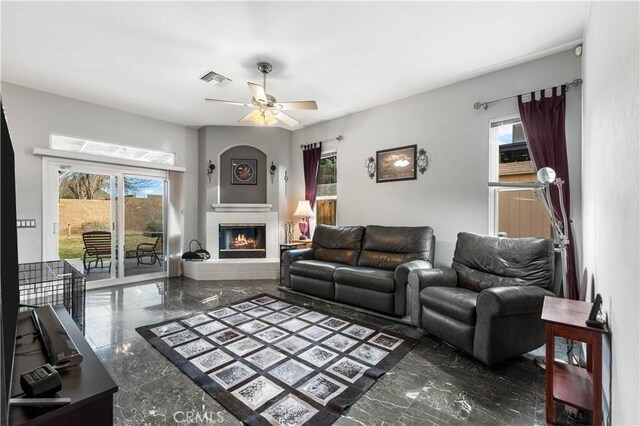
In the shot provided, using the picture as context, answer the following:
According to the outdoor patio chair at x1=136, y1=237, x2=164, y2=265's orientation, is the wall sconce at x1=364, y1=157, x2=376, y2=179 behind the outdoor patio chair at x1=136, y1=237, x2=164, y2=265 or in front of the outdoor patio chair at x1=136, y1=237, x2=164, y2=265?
behind

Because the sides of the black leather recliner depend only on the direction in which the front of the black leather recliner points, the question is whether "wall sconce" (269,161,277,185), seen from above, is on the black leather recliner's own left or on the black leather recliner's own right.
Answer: on the black leather recliner's own right

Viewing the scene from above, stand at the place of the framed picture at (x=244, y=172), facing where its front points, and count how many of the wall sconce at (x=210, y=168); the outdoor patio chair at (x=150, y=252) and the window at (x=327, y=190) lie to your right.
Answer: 2

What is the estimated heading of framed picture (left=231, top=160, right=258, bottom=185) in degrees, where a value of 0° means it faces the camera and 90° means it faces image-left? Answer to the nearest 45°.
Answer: approximately 0°

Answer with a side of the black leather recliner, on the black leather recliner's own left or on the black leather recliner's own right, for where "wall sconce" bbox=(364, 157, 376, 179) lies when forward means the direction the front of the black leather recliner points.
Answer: on the black leather recliner's own right

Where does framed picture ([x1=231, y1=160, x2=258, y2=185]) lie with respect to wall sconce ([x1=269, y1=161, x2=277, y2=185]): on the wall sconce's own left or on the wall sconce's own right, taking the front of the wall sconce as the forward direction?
on the wall sconce's own right

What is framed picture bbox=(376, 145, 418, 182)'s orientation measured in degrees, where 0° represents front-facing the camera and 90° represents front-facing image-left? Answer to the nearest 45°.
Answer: approximately 45°

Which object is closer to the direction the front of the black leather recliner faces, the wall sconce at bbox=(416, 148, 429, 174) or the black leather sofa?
the black leather sofa

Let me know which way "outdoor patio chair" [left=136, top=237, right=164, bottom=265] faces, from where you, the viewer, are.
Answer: facing to the left of the viewer

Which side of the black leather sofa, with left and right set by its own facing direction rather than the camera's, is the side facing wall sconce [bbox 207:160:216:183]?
right

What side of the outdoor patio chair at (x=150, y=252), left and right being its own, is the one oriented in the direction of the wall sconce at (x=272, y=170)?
back

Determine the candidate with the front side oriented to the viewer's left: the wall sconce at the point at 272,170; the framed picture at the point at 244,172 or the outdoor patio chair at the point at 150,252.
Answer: the outdoor patio chair
